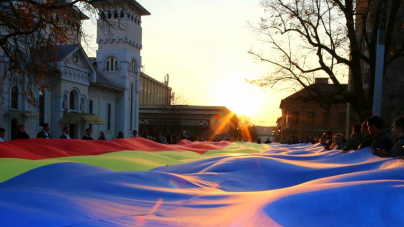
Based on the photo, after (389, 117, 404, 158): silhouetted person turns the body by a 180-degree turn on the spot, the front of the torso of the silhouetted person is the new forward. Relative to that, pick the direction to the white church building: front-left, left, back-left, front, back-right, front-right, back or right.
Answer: back-left

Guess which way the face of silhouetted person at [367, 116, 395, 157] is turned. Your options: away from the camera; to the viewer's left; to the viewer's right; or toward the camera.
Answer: to the viewer's left

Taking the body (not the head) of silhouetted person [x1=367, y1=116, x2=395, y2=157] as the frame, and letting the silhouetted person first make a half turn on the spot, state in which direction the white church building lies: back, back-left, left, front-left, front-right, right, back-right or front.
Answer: back-left

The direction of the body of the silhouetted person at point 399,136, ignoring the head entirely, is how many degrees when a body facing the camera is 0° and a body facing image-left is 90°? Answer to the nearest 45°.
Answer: approximately 90°

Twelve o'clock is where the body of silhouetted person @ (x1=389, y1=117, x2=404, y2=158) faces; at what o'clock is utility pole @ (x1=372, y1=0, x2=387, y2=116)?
The utility pole is roughly at 3 o'clock from the silhouetted person.

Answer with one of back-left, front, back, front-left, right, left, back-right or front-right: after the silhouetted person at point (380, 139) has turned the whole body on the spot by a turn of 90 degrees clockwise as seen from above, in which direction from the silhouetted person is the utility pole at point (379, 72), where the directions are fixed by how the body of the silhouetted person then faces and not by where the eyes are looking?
front

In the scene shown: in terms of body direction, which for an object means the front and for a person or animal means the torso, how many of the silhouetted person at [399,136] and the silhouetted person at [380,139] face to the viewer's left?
2

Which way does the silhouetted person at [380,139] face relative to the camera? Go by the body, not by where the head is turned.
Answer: to the viewer's left

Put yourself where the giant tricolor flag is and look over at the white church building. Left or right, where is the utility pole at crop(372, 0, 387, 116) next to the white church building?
right
